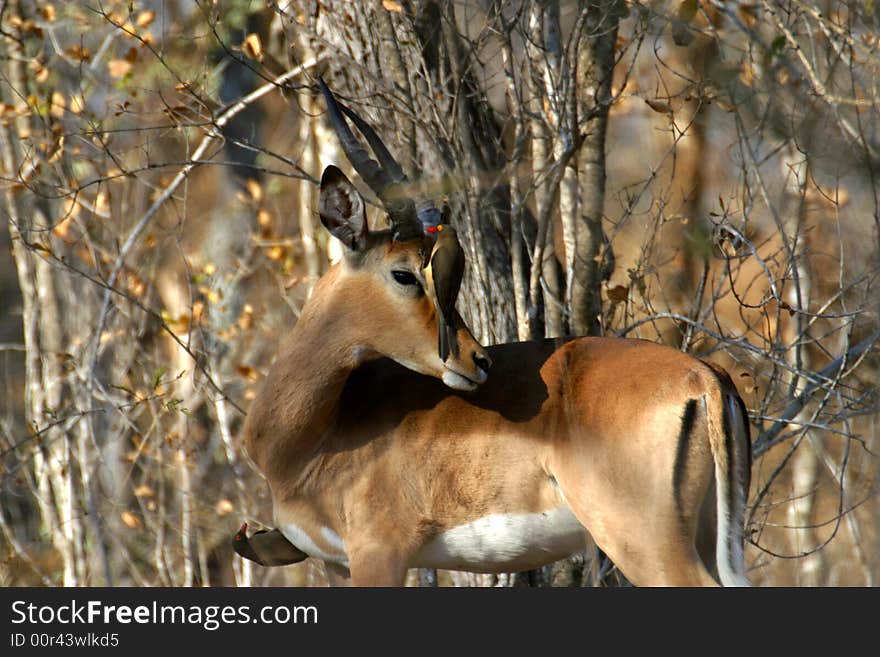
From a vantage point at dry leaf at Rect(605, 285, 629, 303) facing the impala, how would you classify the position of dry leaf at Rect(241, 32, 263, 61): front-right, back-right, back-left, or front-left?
front-right

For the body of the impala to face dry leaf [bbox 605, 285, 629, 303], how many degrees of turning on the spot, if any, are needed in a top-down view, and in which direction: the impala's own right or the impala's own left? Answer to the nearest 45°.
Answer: approximately 135° to the impala's own right

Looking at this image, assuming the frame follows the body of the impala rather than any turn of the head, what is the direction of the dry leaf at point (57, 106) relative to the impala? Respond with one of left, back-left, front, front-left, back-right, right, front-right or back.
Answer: front-right

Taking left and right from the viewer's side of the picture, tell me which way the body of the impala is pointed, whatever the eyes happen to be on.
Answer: facing to the left of the viewer
